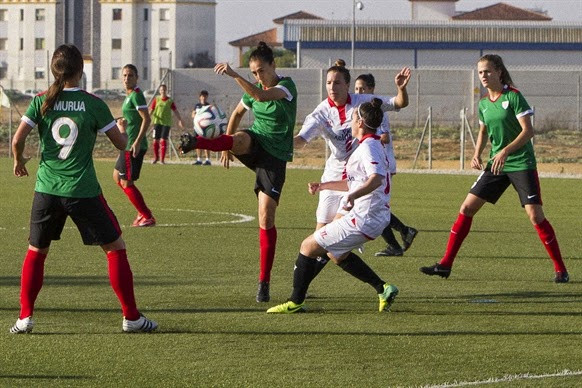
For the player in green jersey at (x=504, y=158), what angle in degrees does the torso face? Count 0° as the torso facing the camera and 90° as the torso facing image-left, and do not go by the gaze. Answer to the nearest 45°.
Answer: approximately 45°

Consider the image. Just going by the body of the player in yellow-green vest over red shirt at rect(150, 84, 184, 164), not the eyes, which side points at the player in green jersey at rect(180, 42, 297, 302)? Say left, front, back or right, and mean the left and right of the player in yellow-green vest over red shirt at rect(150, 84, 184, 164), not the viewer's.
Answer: front

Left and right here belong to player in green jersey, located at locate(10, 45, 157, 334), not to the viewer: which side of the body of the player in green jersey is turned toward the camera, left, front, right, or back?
back

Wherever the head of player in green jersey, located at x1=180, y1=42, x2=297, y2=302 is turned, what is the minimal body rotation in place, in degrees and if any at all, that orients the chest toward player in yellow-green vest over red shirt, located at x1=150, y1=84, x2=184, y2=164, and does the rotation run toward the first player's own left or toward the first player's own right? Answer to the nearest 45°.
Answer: approximately 135° to the first player's own right

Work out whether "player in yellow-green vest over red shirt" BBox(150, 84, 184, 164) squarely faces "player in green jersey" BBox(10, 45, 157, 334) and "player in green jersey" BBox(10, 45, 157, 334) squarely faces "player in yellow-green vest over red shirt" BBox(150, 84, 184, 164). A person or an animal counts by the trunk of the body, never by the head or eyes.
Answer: yes

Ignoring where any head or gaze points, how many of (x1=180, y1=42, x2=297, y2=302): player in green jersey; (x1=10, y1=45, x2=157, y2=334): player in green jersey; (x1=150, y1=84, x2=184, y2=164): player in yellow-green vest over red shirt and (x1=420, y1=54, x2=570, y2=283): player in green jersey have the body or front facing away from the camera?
1

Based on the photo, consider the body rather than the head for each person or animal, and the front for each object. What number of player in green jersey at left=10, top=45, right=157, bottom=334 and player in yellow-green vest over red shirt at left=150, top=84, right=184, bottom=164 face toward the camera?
1

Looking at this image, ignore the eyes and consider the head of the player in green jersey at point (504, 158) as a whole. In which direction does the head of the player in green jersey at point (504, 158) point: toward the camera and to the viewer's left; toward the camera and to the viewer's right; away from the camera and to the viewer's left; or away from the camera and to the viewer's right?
toward the camera and to the viewer's left

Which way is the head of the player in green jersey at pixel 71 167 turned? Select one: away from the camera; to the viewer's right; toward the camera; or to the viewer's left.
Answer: away from the camera

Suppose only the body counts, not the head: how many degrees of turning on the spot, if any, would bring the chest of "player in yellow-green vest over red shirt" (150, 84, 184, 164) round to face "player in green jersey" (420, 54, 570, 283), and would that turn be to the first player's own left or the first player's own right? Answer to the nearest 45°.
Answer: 0° — they already face them

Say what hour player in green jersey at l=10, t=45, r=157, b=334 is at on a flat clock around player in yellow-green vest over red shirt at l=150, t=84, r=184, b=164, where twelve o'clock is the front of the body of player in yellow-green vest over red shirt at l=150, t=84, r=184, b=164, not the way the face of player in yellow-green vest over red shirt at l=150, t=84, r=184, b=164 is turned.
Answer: player in green jersey at l=10, t=45, r=157, b=334 is roughly at 12 o'clock from player in yellow-green vest over red shirt at l=150, t=84, r=184, b=164.

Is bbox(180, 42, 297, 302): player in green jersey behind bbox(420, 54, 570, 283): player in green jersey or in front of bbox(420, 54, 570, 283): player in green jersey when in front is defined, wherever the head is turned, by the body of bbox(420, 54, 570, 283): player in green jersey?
in front

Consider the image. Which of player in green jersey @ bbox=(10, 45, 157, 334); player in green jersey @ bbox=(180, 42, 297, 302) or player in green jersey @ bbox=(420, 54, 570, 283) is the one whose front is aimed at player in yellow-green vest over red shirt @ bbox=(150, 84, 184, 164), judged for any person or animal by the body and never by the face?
player in green jersey @ bbox=(10, 45, 157, 334)

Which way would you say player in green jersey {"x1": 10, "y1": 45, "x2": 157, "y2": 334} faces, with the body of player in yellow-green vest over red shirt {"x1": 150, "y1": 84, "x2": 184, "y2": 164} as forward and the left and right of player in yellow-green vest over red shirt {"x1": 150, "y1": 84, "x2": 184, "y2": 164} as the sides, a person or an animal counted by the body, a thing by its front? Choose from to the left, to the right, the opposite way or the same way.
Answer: the opposite way

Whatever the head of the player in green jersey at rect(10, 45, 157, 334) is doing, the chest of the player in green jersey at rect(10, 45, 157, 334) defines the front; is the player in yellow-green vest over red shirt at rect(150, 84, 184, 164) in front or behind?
in front

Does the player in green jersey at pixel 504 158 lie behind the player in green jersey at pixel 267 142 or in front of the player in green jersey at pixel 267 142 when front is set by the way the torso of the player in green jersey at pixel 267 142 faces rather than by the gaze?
behind
